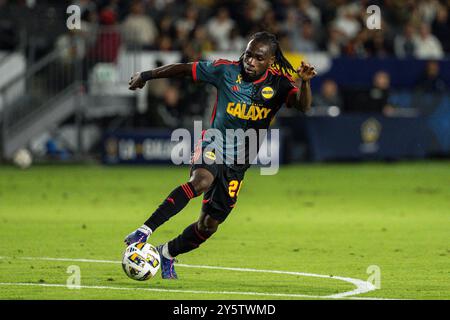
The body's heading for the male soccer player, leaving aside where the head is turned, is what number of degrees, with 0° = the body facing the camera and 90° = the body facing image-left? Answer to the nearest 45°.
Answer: approximately 0°

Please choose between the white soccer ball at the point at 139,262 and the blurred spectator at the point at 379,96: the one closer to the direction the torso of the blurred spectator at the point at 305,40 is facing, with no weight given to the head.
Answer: the white soccer ball

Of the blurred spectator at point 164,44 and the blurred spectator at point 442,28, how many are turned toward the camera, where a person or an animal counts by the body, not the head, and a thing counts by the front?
2

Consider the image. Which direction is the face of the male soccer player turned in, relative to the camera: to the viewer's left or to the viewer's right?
to the viewer's left

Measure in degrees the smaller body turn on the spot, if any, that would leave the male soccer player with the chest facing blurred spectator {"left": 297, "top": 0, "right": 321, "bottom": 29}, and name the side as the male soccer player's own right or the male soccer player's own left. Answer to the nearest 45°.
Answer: approximately 180°

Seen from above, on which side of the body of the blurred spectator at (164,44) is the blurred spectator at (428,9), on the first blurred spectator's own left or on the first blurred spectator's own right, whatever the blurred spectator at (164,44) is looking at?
on the first blurred spectator's own left

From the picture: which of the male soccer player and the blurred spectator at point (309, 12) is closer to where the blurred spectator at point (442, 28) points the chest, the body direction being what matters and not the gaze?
the male soccer player
